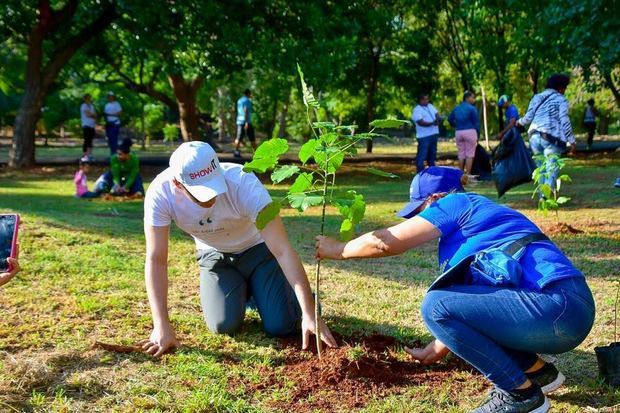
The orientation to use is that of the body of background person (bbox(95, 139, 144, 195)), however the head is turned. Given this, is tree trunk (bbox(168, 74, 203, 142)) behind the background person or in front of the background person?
behind

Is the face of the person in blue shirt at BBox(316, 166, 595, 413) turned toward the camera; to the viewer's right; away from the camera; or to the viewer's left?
to the viewer's left

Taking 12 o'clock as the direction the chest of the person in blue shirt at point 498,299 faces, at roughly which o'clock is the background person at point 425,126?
The background person is roughly at 3 o'clock from the person in blue shirt.

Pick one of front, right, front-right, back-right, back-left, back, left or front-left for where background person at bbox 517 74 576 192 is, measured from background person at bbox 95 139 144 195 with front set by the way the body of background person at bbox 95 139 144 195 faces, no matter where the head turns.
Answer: left

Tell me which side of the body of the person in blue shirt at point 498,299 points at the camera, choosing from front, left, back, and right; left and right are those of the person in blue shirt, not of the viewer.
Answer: left

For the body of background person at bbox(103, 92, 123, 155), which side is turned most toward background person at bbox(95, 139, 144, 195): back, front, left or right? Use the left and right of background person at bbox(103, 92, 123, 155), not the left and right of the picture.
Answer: front

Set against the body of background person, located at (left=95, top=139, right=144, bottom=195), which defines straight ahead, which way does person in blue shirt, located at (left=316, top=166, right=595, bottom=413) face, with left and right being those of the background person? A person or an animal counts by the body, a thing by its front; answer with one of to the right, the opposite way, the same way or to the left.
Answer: to the right

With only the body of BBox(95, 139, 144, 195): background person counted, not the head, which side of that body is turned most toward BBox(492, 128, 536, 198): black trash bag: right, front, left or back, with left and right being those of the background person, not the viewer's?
left

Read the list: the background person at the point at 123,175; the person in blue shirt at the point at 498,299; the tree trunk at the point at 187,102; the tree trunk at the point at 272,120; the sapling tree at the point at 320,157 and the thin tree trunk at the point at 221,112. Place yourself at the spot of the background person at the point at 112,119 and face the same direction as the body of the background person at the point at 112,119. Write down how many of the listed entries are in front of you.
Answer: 3

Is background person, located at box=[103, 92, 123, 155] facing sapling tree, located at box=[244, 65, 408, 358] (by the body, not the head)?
yes

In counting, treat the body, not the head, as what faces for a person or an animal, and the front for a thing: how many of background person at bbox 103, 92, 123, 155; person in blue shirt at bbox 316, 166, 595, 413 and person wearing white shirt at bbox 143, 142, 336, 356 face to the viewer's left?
1

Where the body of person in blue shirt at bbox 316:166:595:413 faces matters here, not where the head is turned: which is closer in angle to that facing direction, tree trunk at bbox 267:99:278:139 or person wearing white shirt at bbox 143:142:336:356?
the person wearing white shirt

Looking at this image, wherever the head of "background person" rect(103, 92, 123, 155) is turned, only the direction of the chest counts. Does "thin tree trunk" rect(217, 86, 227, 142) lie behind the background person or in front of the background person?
behind

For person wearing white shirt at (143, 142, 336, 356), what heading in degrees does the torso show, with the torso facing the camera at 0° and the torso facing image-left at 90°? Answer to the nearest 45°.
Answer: approximately 0°

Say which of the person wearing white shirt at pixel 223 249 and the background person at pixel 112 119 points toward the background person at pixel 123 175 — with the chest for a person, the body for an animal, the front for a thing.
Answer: the background person at pixel 112 119
